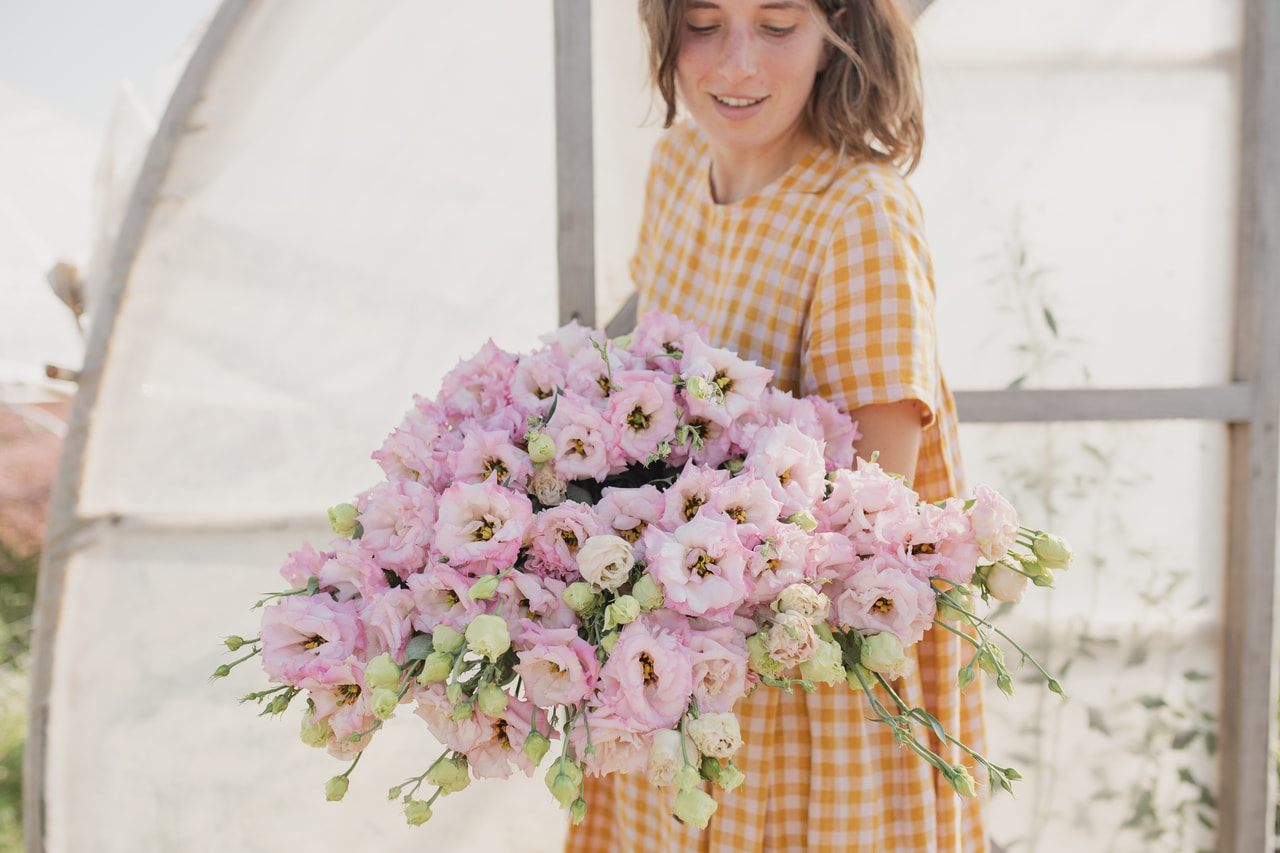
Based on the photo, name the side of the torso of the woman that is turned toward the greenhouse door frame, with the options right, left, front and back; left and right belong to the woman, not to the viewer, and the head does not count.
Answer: back

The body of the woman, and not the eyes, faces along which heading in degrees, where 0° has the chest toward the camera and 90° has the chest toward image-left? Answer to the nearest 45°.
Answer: approximately 45°
